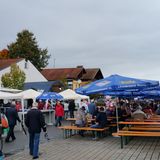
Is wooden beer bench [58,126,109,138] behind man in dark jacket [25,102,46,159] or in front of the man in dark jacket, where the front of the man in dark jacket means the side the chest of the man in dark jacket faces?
in front

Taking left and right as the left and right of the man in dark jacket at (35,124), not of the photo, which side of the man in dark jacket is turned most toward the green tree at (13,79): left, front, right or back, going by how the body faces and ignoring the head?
front

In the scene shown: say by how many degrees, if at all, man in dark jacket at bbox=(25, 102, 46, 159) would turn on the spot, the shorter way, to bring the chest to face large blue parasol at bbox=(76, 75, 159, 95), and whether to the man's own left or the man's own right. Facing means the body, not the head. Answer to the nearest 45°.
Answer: approximately 45° to the man's own right

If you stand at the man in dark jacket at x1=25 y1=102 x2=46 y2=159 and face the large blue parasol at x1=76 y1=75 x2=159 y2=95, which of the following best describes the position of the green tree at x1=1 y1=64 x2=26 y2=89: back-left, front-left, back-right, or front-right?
front-left

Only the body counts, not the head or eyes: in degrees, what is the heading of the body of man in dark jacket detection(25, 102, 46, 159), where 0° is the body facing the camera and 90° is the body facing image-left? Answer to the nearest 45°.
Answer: approximately 180°

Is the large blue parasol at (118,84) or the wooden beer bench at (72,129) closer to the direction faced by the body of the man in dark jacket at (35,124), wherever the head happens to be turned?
the wooden beer bench
